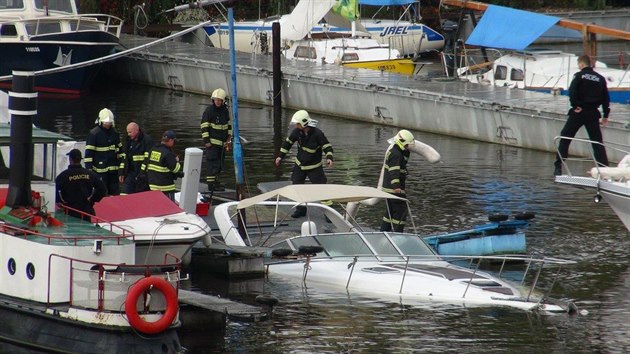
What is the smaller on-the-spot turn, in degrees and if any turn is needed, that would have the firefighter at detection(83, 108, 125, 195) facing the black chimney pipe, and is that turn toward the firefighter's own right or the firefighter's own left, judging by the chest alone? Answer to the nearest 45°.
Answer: approximately 45° to the firefighter's own right

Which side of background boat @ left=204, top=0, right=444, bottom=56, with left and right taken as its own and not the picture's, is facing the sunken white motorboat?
left

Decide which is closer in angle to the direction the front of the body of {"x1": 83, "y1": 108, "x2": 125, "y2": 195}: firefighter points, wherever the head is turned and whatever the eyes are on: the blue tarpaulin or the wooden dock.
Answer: the wooden dock

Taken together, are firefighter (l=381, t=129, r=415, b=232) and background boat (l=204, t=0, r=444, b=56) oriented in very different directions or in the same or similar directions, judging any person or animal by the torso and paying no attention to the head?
very different directions
